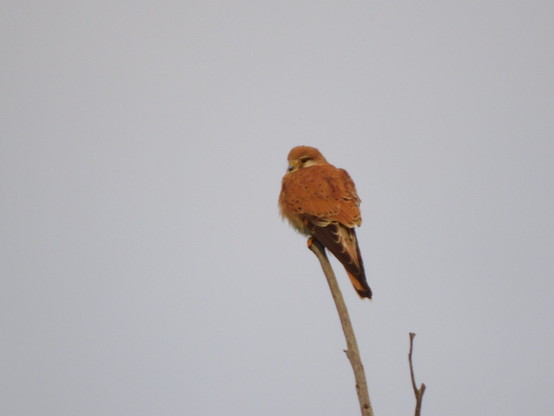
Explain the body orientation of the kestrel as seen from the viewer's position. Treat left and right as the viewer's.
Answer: facing away from the viewer and to the left of the viewer

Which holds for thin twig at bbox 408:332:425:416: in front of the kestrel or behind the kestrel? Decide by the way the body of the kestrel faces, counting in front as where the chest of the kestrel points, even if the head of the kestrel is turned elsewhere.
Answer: behind
